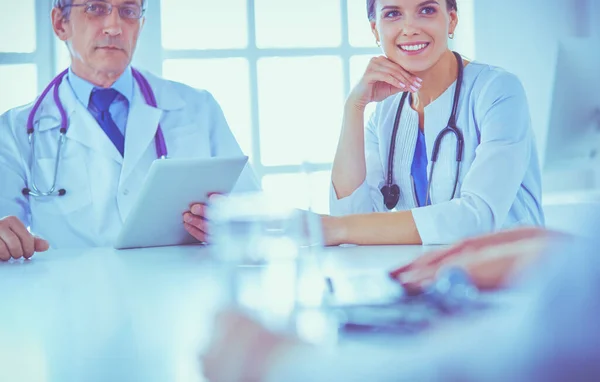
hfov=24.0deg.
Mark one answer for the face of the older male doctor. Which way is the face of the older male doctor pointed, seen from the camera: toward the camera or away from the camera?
toward the camera

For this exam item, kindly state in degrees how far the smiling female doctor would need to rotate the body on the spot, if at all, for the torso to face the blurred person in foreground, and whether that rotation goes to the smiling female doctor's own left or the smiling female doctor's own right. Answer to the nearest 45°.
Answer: approximately 45° to the smiling female doctor's own left

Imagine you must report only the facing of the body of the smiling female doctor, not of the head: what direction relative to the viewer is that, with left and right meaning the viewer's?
facing the viewer and to the left of the viewer

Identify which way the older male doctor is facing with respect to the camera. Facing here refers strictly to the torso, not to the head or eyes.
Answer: toward the camera

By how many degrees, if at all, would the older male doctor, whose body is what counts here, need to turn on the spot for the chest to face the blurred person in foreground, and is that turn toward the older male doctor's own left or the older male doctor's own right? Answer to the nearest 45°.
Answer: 0° — they already face them
